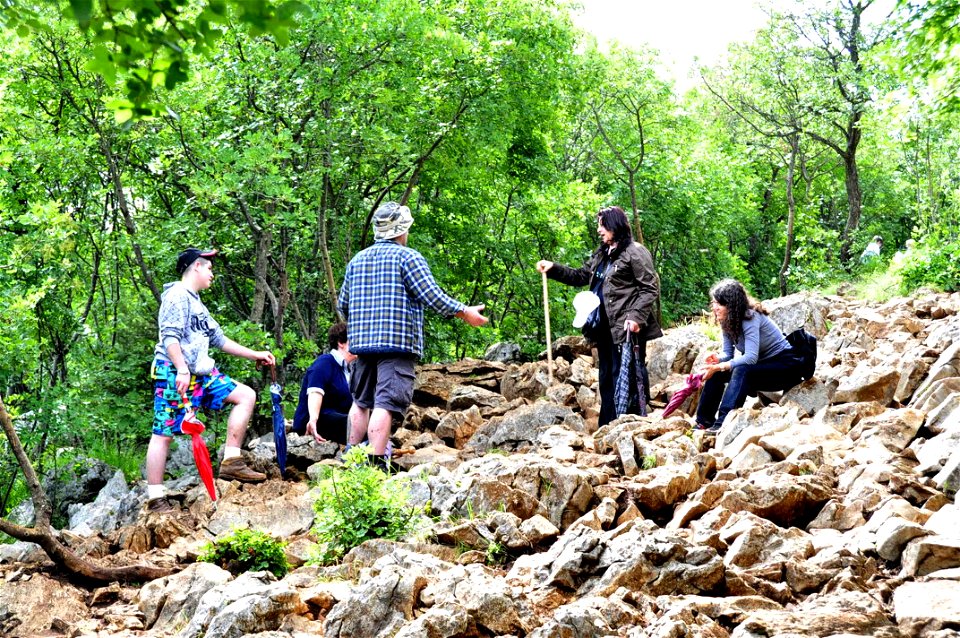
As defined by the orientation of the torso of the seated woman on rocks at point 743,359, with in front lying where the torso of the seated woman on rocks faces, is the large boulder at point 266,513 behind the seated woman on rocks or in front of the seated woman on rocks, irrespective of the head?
in front

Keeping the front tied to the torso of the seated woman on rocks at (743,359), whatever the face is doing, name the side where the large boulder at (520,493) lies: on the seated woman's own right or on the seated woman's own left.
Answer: on the seated woman's own left

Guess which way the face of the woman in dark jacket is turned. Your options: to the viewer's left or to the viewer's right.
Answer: to the viewer's left

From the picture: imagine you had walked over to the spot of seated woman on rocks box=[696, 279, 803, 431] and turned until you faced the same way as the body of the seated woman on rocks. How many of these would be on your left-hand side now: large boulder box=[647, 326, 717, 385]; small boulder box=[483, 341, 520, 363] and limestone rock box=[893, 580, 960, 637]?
1

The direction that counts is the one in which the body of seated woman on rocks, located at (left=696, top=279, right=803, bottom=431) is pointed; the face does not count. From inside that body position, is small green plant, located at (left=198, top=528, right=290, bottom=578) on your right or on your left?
on your left

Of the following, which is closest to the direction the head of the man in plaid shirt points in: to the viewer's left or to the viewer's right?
to the viewer's right

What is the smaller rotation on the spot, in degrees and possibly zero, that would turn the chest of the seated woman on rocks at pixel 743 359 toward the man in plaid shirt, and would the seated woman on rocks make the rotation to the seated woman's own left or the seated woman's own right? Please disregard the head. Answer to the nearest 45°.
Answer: approximately 45° to the seated woman's own left

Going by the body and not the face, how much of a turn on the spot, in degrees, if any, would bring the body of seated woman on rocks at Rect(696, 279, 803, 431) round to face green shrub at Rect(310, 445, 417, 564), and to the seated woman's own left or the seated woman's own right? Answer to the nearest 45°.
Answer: approximately 45° to the seated woman's own left

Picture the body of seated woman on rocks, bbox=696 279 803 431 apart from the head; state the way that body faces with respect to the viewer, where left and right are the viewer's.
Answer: facing to the left of the viewer

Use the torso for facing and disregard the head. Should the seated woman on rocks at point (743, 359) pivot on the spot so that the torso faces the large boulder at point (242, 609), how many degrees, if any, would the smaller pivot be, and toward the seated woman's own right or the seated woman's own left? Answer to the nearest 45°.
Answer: approximately 45° to the seated woman's own left

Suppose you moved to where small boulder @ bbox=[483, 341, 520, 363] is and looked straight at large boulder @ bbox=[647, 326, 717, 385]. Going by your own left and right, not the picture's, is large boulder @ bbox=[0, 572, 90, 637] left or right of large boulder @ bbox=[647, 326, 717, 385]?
right

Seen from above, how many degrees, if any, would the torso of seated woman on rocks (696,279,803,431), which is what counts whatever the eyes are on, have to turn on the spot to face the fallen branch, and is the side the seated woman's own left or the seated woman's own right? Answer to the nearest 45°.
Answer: approximately 45° to the seated woman's own left

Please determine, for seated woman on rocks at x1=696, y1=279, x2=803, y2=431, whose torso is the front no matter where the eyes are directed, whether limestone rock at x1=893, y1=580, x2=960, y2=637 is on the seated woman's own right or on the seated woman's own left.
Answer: on the seated woman's own left
